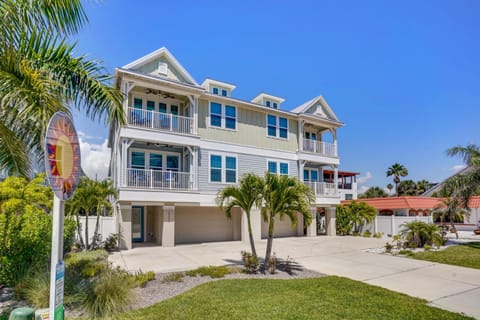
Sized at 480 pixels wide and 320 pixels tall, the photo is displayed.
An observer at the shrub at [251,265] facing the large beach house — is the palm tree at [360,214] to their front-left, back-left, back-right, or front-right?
front-right

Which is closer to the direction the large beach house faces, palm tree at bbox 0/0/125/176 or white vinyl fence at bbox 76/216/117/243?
the palm tree

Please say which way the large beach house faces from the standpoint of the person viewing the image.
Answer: facing the viewer and to the right of the viewer

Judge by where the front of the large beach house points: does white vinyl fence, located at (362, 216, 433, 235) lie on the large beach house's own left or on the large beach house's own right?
on the large beach house's own left

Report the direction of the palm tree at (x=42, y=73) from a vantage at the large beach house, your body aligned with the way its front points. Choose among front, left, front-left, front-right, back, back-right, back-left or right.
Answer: front-right

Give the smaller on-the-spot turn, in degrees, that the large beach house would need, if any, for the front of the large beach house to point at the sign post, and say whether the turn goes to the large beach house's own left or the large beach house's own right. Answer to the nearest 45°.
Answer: approximately 45° to the large beach house's own right

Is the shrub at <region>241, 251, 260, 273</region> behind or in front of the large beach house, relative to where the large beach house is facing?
in front

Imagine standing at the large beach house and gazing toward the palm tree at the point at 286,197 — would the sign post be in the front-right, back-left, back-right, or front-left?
front-right

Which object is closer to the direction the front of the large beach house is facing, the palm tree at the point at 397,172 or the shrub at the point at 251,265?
the shrub

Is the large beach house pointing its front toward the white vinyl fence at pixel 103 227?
no

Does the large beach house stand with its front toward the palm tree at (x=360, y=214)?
no

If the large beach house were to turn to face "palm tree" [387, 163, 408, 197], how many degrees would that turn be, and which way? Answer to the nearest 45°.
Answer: approximately 90° to its left
